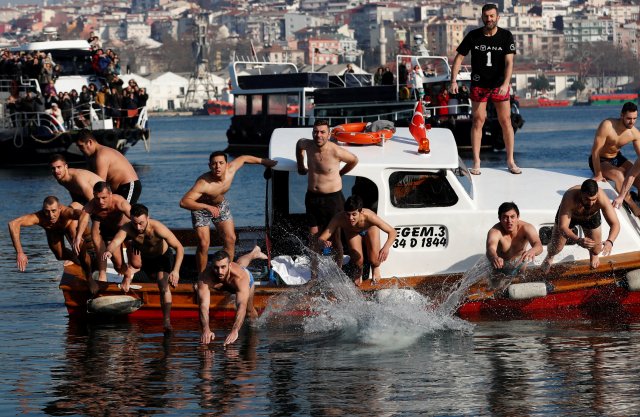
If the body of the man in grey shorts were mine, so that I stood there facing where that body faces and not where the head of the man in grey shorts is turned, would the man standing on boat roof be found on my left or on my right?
on my left

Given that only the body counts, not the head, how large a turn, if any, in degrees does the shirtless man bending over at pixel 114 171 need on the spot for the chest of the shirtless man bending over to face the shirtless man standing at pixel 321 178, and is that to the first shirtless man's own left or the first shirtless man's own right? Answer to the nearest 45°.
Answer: approximately 135° to the first shirtless man's own left

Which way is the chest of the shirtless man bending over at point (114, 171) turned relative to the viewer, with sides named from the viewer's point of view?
facing to the left of the viewer

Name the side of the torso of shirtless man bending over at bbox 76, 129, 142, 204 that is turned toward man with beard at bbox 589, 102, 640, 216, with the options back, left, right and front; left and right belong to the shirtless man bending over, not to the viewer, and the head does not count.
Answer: back

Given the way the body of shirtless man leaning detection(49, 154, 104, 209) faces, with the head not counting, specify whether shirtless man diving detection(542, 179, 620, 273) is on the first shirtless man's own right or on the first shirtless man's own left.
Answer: on the first shirtless man's own left

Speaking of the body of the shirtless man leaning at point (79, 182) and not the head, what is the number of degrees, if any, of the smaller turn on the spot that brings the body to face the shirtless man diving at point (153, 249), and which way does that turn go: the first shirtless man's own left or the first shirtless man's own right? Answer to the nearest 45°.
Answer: approximately 90° to the first shirtless man's own left

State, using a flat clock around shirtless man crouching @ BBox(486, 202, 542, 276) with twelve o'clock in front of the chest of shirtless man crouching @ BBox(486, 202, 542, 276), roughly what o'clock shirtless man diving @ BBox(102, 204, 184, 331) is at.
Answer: shirtless man diving @ BBox(102, 204, 184, 331) is roughly at 3 o'clock from shirtless man crouching @ BBox(486, 202, 542, 276).

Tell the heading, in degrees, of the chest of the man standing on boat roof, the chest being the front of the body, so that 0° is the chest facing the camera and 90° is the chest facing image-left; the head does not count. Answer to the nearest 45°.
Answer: approximately 0°
